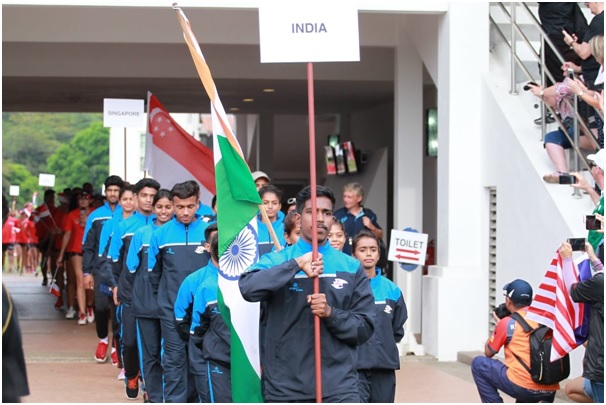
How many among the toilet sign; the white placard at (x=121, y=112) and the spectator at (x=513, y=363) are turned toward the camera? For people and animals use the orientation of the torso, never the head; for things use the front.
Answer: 2

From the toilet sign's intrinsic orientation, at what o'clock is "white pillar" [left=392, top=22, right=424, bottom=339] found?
The white pillar is roughly at 6 o'clock from the toilet sign.

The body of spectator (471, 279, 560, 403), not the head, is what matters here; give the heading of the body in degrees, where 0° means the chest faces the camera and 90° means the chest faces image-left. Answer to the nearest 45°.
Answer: approximately 135°

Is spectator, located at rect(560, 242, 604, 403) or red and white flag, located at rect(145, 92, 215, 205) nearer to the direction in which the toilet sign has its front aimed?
the spectator

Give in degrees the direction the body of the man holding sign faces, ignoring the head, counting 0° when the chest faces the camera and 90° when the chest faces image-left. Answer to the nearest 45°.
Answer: approximately 0°

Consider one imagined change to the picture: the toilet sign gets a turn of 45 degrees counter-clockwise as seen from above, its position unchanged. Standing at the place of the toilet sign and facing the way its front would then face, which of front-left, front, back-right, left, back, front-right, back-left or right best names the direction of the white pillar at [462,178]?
left

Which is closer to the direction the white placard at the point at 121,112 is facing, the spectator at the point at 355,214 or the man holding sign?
the man holding sign

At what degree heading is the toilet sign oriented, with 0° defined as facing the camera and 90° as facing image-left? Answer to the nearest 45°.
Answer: approximately 0°

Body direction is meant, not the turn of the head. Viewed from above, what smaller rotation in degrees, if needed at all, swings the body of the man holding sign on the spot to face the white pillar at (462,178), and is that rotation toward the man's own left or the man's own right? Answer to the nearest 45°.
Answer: approximately 180°
